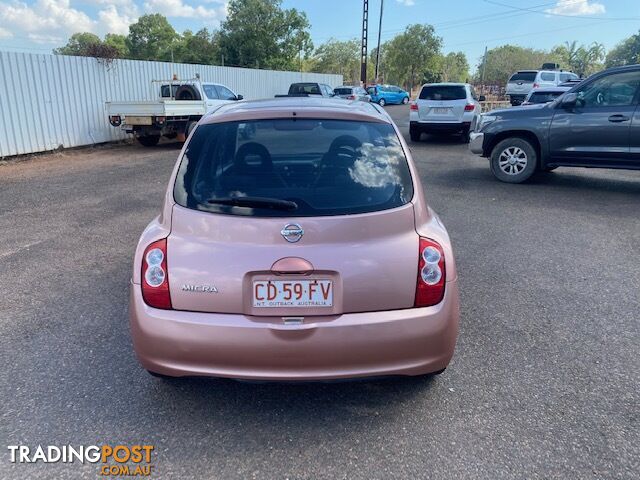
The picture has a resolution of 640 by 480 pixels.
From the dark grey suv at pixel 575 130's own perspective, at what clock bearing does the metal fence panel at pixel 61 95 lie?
The metal fence panel is roughly at 12 o'clock from the dark grey suv.

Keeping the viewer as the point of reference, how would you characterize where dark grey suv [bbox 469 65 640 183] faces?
facing to the left of the viewer

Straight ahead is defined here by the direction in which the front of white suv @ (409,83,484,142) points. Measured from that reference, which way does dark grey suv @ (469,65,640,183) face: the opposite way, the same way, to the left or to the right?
to the left

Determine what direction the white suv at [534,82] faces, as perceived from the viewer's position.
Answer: facing away from the viewer and to the right of the viewer

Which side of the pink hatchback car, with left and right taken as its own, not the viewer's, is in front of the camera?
back

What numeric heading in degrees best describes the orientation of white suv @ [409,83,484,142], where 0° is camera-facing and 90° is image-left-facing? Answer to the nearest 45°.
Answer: approximately 180°

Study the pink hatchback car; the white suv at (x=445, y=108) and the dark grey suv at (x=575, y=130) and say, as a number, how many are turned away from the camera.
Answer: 2

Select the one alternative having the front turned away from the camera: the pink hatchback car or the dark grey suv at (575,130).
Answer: the pink hatchback car

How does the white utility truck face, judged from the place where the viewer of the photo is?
facing away from the viewer and to the right of the viewer

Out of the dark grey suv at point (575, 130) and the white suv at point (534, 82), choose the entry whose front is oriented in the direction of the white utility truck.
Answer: the dark grey suv

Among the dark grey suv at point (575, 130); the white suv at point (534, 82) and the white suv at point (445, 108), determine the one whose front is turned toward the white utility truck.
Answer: the dark grey suv

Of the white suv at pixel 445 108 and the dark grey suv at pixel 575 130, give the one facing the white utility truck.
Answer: the dark grey suv

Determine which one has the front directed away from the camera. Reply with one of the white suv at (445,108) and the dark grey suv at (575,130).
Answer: the white suv

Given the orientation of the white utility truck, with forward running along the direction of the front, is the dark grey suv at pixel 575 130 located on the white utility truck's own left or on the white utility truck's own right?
on the white utility truck's own right

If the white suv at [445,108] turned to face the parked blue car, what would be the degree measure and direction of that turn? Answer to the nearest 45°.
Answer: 0° — it already faces it

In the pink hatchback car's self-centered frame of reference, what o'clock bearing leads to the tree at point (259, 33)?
The tree is roughly at 12 o'clock from the pink hatchback car.

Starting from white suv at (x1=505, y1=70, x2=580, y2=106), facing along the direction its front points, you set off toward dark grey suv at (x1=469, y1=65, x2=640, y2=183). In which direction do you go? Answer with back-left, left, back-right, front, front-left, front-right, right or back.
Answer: back-right
